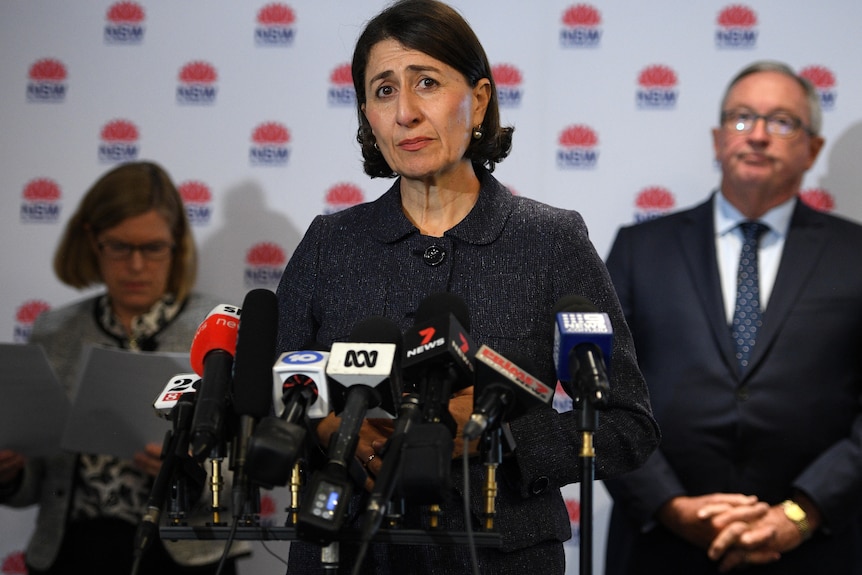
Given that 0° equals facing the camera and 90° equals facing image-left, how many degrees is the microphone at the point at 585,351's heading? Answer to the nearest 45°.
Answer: approximately 180°

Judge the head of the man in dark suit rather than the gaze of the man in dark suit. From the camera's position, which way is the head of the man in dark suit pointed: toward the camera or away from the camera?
toward the camera

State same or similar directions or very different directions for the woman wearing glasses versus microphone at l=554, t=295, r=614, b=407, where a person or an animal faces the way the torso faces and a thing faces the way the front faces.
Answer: very different directions

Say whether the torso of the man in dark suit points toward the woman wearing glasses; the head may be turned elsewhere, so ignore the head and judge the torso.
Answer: no

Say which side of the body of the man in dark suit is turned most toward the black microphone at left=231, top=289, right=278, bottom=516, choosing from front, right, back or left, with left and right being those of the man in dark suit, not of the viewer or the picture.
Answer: front

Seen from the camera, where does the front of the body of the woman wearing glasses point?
toward the camera

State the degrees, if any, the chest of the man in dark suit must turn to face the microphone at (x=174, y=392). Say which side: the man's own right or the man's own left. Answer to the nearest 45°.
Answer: approximately 45° to the man's own right

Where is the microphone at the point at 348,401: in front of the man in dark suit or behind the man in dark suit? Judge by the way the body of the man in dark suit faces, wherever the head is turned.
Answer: in front

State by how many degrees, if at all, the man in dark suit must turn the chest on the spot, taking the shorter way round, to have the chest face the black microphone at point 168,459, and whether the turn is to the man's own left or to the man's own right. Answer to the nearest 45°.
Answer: approximately 45° to the man's own right

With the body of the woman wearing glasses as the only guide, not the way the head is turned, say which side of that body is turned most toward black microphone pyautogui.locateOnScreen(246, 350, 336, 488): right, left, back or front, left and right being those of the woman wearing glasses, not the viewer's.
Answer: front

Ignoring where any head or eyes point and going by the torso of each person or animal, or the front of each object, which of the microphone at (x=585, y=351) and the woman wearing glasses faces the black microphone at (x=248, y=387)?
the woman wearing glasses

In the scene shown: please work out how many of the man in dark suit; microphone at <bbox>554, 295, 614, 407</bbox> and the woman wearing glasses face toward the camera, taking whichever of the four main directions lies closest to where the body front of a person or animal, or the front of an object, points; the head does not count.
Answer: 2

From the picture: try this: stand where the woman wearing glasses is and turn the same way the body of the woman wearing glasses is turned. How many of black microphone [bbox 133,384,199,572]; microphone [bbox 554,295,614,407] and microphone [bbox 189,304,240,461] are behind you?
0

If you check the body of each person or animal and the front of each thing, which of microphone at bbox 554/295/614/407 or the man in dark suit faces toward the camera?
the man in dark suit

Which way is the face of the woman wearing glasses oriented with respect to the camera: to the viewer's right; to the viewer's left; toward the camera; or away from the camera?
toward the camera

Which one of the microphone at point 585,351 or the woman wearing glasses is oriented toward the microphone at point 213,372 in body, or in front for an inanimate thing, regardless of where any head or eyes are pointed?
the woman wearing glasses

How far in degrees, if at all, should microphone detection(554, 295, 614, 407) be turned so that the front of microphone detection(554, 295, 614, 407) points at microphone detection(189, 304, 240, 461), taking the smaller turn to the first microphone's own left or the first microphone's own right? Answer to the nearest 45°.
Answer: approximately 90° to the first microphone's own left

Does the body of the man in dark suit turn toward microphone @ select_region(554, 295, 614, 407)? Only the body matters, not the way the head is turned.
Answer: yes

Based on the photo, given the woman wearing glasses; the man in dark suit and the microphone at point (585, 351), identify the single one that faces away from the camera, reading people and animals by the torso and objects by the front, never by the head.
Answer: the microphone
